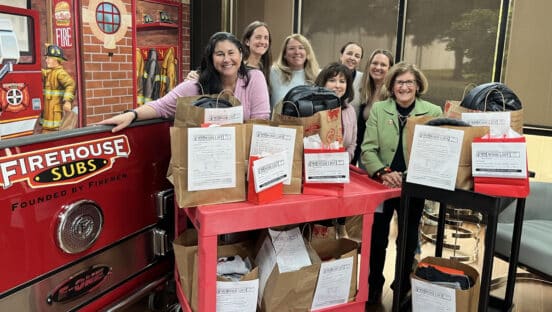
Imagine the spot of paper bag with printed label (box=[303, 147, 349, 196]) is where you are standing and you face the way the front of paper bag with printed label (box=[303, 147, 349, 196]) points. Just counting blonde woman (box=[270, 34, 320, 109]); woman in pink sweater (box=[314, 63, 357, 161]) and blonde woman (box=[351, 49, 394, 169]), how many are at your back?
3

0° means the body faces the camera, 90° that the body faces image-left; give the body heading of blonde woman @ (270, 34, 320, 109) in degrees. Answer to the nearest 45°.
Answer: approximately 0°

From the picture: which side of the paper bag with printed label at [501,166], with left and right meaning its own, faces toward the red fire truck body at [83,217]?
right

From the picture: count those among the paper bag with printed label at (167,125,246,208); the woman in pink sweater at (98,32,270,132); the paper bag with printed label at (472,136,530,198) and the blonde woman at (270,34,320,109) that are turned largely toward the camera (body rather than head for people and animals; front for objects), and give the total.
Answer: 4

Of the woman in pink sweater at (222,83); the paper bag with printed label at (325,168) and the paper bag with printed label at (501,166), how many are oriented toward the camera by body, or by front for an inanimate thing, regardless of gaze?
3

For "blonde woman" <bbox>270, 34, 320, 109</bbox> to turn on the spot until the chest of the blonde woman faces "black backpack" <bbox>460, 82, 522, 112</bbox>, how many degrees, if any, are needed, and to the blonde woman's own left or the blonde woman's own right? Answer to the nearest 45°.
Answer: approximately 45° to the blonde woman's own left

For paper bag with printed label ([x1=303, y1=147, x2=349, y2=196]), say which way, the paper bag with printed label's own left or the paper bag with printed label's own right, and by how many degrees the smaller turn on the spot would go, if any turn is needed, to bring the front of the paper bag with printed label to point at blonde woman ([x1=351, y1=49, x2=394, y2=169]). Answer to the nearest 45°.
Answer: approximately 180°

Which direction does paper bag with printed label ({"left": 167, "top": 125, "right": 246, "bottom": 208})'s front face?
toward the camera

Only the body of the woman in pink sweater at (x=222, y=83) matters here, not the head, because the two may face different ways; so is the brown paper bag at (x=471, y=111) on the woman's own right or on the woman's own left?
on the woman's own left

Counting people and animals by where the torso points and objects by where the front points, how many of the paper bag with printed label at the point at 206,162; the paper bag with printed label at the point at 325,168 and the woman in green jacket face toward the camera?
3

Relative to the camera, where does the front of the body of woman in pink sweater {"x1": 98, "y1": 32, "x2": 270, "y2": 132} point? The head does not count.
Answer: toward the camera

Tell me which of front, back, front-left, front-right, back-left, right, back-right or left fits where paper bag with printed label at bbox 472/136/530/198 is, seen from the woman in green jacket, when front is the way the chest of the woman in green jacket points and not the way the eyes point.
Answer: front-left
